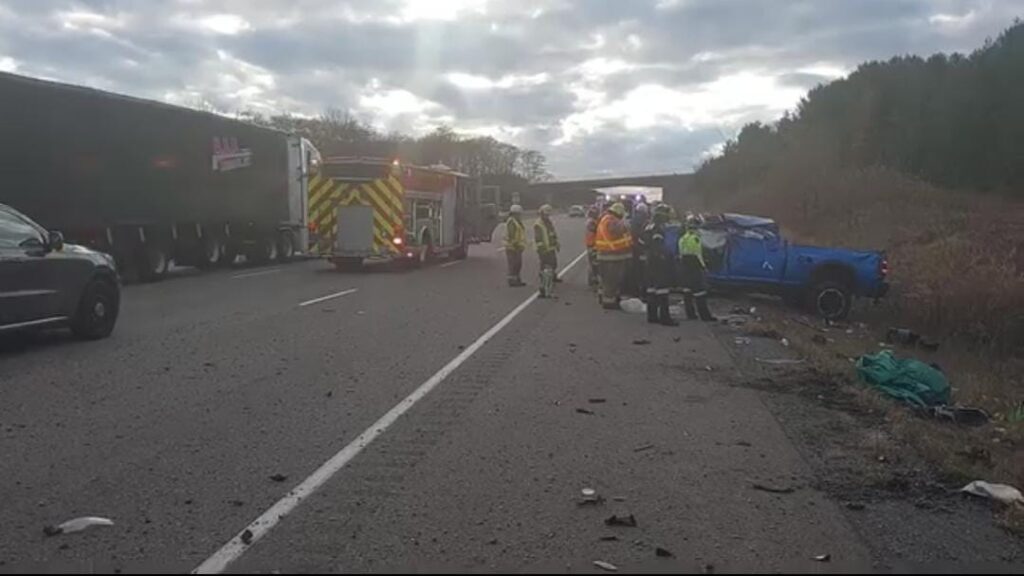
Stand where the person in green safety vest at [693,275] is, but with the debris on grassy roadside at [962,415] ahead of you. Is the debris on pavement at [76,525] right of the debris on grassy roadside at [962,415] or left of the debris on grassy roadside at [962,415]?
right

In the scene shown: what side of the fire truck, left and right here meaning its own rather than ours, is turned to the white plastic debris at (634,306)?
back

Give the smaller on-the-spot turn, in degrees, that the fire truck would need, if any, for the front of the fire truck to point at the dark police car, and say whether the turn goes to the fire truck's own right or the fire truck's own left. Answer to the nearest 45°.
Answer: approximately 135° to the fire truck's own right

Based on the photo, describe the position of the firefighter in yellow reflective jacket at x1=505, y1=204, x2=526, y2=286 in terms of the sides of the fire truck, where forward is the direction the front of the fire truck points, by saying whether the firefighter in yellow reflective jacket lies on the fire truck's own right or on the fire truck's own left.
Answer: on the fire truck's own right

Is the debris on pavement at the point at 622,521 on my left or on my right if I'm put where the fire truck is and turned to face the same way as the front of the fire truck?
on my right

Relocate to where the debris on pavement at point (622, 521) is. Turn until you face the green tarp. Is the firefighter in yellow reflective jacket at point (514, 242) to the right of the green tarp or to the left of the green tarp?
left

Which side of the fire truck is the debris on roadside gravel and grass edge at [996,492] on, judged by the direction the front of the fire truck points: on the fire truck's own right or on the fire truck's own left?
on the fire truck's own right

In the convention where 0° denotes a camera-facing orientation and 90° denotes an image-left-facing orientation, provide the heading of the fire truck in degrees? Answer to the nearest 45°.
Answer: approximately 225°

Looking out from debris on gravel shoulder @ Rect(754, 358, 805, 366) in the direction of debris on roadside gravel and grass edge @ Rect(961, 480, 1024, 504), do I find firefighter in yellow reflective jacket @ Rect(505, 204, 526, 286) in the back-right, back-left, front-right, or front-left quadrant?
back-right

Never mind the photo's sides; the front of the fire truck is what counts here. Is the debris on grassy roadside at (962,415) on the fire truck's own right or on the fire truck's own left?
on the fire truck's own right
